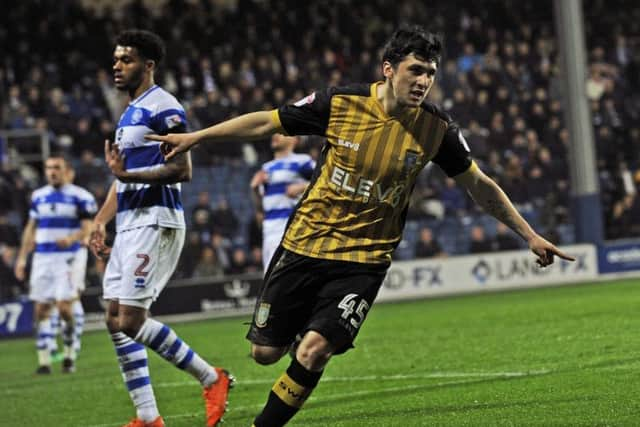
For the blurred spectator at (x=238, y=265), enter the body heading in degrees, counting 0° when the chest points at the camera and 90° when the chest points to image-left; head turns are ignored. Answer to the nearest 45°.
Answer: approximately 0°

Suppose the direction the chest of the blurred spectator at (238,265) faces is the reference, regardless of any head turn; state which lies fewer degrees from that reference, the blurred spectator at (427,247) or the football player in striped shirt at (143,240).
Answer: the football player in striped shirt

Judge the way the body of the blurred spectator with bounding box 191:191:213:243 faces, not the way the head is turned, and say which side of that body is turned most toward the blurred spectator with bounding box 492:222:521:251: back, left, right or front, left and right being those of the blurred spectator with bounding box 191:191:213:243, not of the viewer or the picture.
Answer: left

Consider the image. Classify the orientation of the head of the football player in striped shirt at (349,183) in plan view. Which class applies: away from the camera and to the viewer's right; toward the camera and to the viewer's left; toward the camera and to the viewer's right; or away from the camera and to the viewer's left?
toward the camera and to the viewer's right

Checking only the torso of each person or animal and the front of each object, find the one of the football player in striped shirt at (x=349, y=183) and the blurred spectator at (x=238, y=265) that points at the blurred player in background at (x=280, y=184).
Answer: the blurred spectator

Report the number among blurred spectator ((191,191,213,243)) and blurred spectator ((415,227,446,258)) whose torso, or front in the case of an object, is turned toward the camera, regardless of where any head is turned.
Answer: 2

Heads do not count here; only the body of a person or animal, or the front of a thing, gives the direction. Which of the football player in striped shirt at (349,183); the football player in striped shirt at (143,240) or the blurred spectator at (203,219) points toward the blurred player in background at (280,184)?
the blurred spectator

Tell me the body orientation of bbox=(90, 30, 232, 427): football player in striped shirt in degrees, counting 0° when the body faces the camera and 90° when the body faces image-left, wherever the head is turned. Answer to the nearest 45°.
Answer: approximately 45°

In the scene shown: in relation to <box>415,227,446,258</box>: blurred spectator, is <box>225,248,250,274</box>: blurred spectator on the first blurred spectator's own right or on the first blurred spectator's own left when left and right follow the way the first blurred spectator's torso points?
on the first blurred spectator's own right
